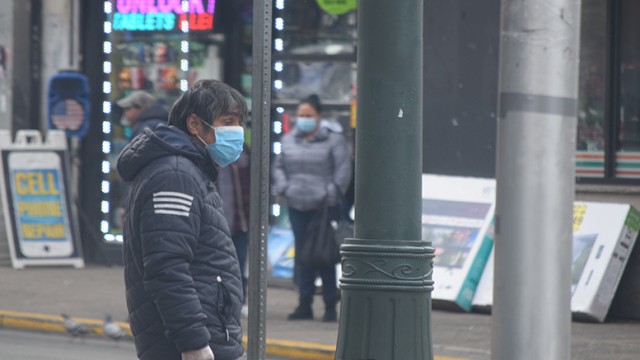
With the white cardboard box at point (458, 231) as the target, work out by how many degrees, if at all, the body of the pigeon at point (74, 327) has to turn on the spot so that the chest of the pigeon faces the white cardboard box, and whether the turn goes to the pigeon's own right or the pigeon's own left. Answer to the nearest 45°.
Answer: approximately 180°

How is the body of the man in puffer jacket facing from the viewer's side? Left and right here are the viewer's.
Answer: facing to the right of the viewer

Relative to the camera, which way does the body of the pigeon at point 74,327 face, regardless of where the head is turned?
to the viewer's left

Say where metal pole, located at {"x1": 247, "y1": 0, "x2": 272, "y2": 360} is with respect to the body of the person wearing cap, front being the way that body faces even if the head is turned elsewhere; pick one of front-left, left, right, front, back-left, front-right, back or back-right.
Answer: left

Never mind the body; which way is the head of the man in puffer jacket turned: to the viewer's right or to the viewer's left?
to the viewer's right

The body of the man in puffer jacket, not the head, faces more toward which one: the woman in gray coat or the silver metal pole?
the silver metal pole

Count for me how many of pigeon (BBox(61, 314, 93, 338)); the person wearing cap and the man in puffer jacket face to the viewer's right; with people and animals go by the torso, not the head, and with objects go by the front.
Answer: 1
